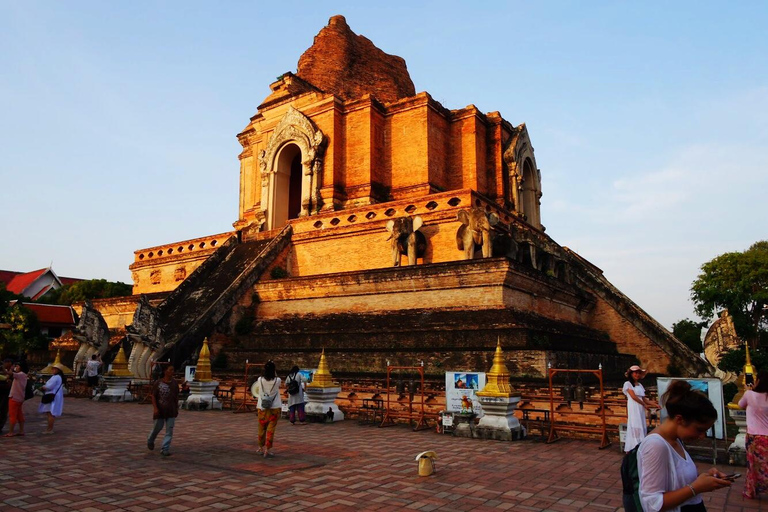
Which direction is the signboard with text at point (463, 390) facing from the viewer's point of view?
toward the camera

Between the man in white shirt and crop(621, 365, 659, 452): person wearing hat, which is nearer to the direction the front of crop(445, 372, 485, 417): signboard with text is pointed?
the person wearing hat

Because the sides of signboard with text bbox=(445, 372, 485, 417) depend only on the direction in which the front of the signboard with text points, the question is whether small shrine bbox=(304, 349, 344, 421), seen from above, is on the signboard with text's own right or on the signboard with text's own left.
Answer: on the signboard with text's own right

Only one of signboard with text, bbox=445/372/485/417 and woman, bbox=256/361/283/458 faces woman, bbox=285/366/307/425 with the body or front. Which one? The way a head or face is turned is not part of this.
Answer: woman, bbox=256/361/283/458
